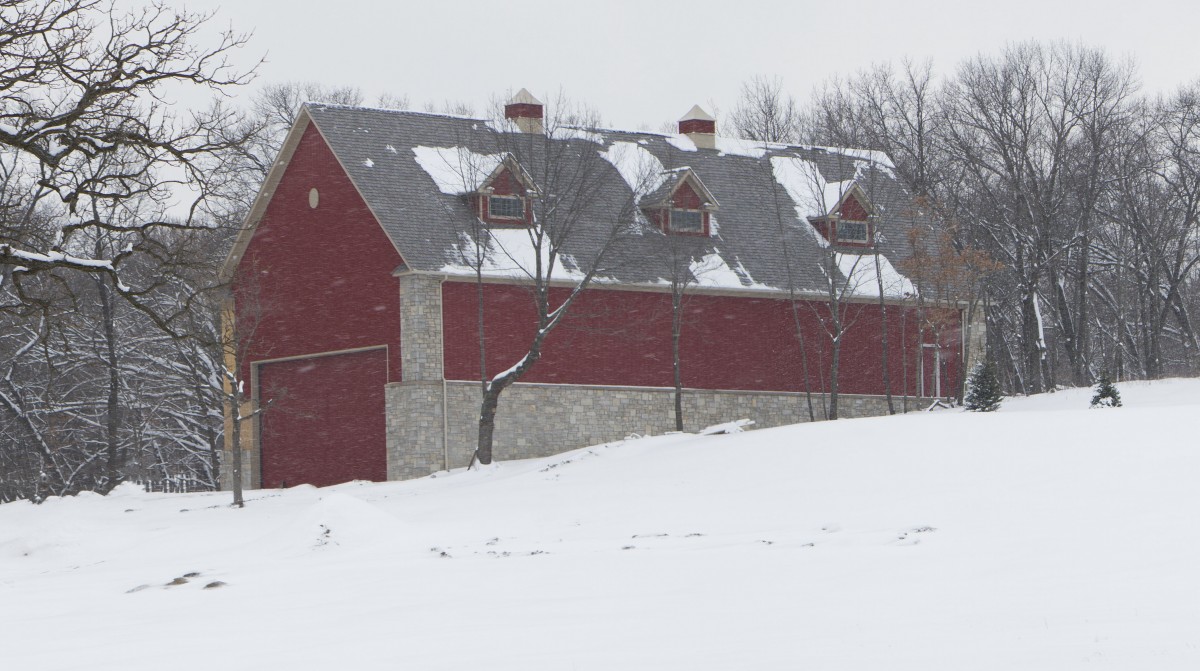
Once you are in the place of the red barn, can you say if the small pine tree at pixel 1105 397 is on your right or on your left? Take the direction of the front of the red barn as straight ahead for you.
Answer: on your left

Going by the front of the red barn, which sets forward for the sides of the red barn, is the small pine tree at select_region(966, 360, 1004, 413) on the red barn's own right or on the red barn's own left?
on the red barn's own left

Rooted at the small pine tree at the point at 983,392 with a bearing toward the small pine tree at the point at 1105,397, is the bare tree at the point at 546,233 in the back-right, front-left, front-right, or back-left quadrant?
back-right

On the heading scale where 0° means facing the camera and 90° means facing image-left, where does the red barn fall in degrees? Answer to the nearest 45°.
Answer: approximately 45°
